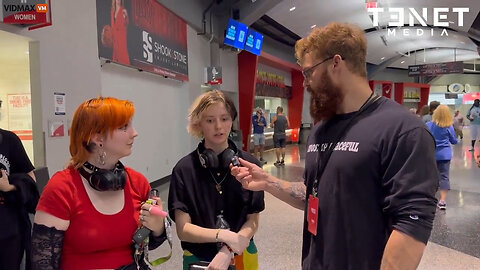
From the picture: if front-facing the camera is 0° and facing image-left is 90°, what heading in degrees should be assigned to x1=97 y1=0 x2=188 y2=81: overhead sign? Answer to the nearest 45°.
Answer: approximately 315°

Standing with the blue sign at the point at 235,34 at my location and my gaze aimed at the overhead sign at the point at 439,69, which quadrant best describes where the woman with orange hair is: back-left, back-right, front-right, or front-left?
back-right

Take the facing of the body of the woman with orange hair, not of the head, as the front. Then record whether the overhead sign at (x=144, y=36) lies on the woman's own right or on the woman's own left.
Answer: on the woman's own left

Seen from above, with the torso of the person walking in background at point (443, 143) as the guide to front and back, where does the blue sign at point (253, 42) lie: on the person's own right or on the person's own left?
on the person's own left

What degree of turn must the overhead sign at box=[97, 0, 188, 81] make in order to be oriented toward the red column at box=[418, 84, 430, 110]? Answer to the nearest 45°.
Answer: approximately 90° to its left

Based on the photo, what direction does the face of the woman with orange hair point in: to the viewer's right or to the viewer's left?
to the viewer's right

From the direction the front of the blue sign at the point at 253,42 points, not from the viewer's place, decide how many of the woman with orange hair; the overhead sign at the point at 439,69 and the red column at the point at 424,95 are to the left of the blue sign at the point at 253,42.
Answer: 2

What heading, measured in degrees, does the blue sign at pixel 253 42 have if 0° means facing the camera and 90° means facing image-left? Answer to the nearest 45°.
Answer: approximately 315°
